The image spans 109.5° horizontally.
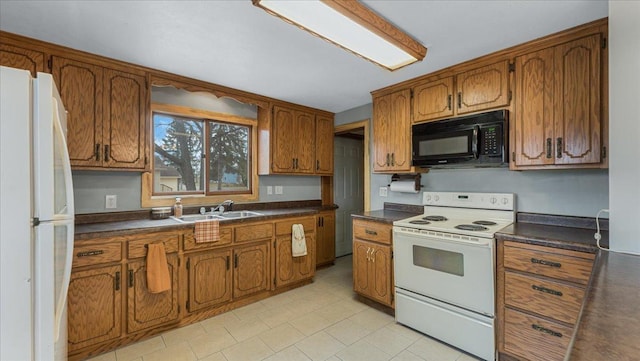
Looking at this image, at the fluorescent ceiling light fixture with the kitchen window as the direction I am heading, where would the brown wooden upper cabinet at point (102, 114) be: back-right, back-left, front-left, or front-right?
front-left

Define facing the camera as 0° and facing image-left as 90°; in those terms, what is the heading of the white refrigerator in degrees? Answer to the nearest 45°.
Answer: approximately 270°

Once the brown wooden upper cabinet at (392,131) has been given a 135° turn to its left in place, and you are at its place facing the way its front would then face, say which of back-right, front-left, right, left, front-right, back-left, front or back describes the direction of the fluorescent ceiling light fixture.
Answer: right

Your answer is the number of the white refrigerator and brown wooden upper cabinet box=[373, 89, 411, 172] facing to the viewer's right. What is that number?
1

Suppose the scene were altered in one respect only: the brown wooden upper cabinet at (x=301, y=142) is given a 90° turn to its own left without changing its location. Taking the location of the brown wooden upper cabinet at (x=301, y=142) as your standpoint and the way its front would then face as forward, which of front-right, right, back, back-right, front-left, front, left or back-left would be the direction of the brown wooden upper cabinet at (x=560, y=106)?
right

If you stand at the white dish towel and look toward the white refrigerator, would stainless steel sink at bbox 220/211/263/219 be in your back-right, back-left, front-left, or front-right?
front-right

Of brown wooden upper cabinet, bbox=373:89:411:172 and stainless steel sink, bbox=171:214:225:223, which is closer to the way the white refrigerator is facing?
the brown wooden upper cabinet

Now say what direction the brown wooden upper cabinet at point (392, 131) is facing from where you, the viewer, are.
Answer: facing the viewer and to the left of the viewer

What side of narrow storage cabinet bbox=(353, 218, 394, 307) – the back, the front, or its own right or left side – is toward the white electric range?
left

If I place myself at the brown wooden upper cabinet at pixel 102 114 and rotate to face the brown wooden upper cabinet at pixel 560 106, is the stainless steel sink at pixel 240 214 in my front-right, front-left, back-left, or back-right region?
front-left
